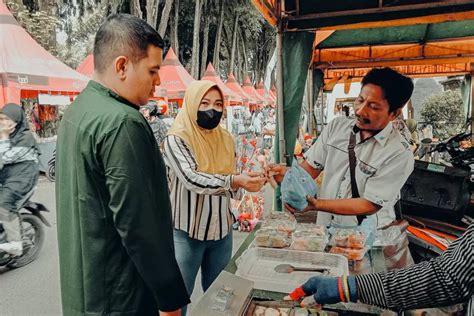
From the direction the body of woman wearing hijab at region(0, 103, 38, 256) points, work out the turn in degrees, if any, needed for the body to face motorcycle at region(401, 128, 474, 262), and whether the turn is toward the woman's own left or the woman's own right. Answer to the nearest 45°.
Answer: approximately 135° to the woman's own left

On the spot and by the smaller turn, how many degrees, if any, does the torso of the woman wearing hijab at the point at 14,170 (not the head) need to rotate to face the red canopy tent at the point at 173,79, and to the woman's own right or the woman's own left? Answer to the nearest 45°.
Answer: approximately 135° to the woman's own right

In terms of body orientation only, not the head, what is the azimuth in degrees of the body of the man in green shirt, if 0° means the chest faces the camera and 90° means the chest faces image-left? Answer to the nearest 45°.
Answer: approximately 225°

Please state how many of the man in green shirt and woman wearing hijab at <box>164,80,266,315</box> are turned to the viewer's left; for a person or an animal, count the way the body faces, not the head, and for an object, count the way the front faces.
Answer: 0

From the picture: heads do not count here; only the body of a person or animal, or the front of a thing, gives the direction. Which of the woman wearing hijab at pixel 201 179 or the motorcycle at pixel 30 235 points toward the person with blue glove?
the woman wearing hijab

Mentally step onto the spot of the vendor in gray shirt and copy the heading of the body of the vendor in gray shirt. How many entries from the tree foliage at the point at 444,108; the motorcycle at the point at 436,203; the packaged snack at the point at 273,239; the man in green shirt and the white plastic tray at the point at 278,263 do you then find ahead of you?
3

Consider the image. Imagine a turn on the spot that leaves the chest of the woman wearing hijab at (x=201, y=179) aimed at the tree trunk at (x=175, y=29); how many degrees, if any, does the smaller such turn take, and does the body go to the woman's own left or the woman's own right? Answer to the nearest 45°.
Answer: approximately 135° to the woman's own left

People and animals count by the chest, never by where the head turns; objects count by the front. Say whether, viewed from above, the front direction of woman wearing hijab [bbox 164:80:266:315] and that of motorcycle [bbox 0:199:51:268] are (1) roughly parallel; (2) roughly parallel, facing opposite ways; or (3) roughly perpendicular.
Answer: roughly perpendicular

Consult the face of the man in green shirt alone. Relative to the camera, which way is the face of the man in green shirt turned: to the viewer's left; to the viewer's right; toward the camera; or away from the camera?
to the viewer's right

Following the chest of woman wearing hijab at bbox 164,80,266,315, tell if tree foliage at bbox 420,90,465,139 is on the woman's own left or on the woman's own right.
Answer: on the woman's own left

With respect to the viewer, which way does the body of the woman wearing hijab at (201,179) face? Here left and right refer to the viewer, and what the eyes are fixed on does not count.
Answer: facing the viewer and to the right of the viewer

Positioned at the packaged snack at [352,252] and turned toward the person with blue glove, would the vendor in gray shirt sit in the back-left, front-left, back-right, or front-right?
back-left

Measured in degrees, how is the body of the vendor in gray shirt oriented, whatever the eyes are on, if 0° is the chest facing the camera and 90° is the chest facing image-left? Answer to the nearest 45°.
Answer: approximately 45°

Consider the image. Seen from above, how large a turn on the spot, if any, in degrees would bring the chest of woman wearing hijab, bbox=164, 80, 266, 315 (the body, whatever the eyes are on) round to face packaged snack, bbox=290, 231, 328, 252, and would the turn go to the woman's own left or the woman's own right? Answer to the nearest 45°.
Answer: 0° — they already face it
